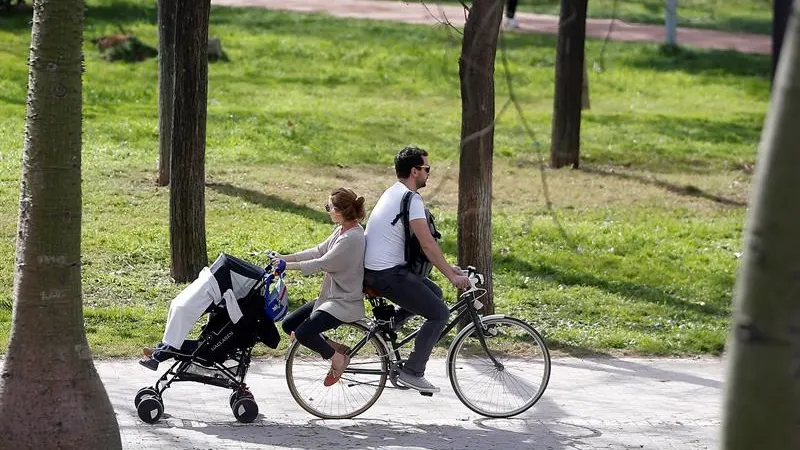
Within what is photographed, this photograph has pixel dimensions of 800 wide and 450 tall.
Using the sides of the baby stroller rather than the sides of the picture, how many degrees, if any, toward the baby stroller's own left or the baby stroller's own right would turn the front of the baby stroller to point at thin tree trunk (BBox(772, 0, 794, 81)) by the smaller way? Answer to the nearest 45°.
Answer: approximately 180°

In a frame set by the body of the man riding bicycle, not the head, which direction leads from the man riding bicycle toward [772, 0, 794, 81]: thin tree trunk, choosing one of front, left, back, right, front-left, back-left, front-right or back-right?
front

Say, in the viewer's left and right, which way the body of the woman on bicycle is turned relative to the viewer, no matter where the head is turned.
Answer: facing to the left of the viewer

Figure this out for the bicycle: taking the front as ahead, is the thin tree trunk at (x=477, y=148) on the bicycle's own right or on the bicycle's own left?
on the bicycle's own left

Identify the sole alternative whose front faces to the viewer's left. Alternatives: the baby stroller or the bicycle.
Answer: the baby stroller

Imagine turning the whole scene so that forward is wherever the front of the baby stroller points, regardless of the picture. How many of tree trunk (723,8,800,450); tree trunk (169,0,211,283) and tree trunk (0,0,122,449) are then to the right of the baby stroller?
1

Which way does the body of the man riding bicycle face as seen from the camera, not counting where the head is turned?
to the viewer's right

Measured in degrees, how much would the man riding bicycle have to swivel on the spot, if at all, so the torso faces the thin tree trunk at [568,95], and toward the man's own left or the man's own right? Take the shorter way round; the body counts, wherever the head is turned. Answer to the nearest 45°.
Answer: approximately 90° to the man's own left

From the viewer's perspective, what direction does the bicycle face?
to the viewer's right

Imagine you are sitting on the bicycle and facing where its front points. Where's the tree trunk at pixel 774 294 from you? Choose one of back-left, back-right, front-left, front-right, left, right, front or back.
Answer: right

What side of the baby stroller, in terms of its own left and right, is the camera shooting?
left

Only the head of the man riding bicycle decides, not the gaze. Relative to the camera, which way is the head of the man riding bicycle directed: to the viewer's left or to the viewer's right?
to the viewer's right

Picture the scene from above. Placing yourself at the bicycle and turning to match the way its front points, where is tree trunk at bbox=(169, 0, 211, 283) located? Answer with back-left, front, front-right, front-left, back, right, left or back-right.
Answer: back-left

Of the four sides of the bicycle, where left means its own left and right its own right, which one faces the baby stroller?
back
